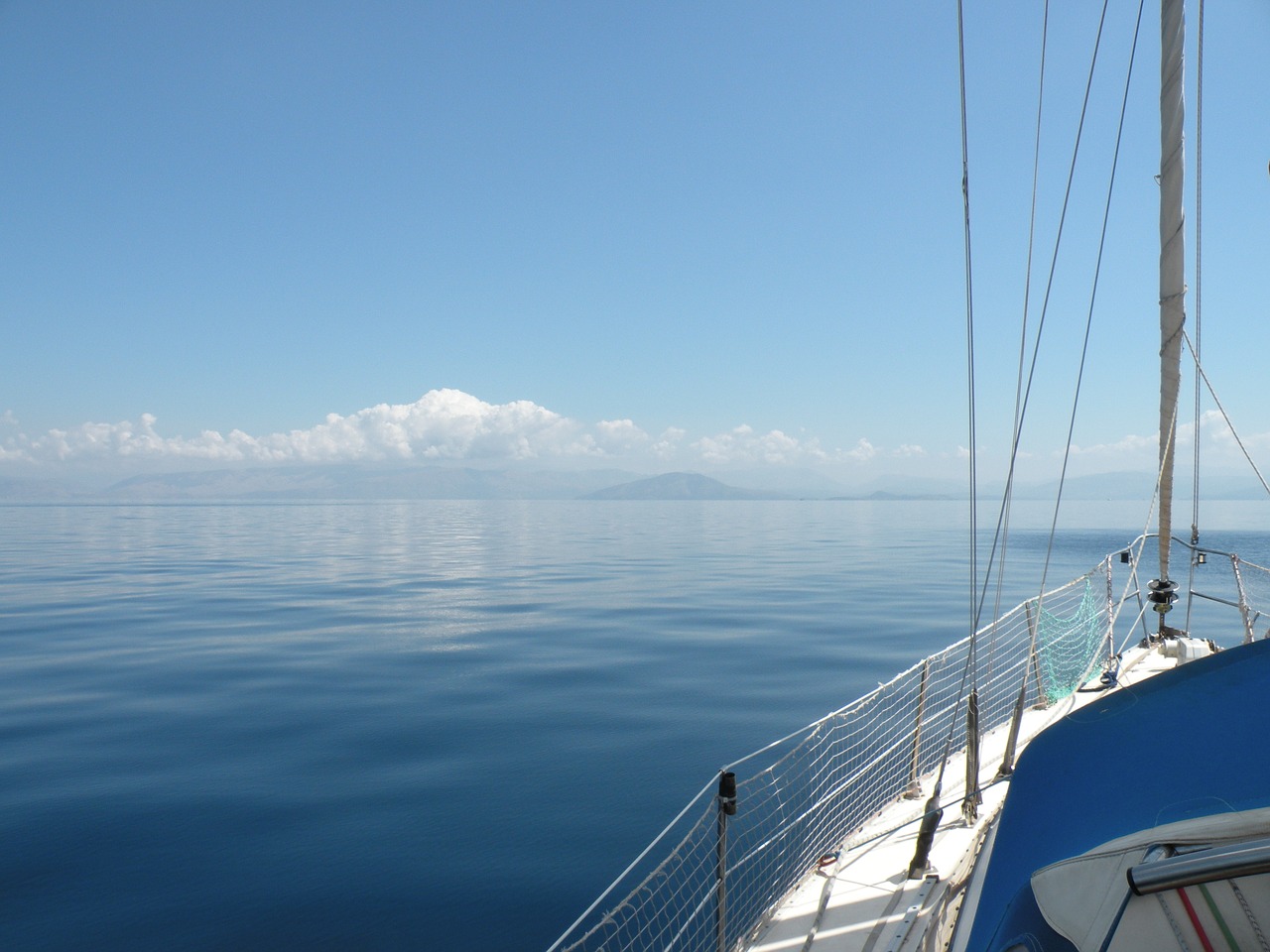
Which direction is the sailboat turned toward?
away from the camera
